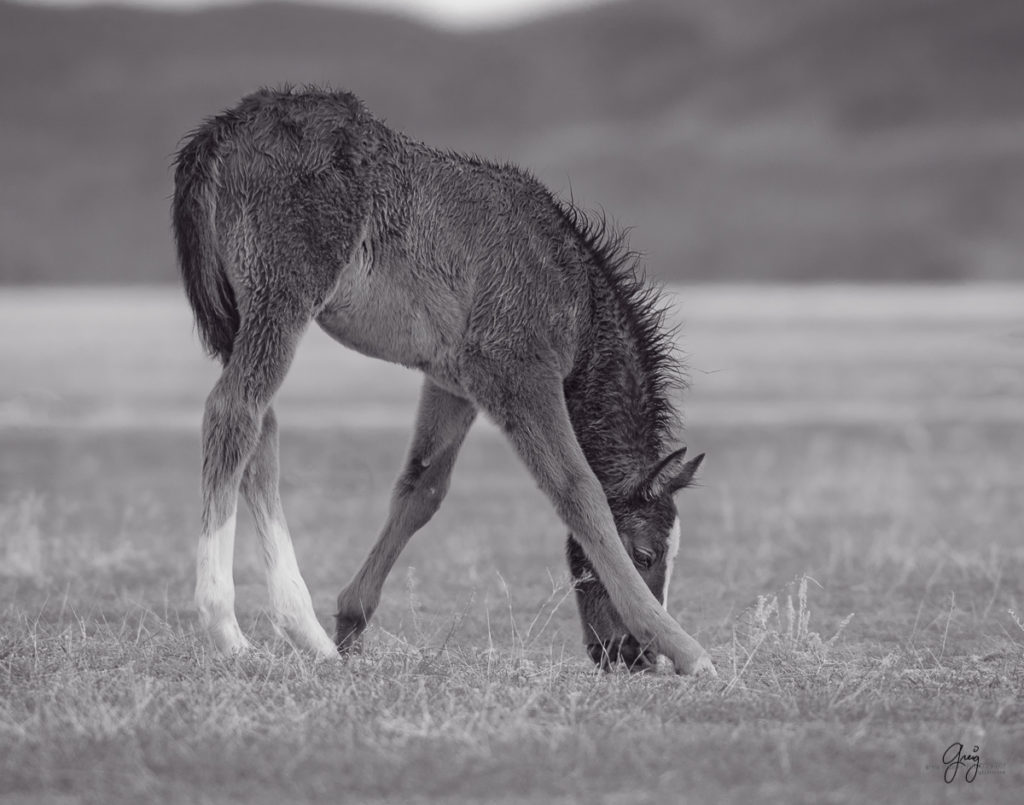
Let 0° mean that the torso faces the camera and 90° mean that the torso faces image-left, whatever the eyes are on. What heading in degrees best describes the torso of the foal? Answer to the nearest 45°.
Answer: approximately 270°
